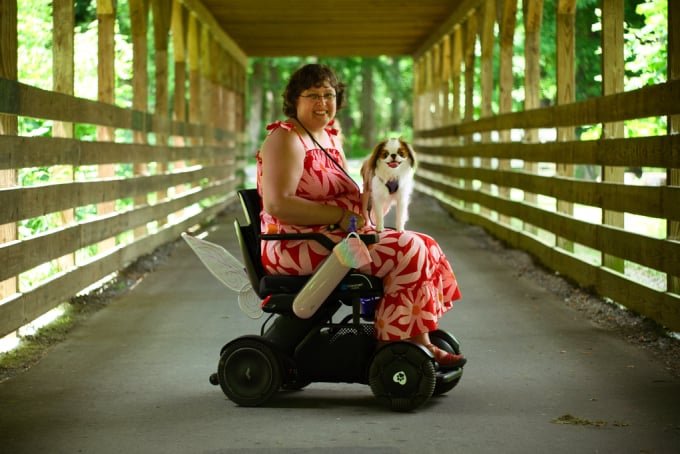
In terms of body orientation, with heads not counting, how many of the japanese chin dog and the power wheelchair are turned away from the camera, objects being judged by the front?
0

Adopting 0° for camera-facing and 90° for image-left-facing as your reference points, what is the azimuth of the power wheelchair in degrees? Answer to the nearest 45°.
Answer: approximately 270°

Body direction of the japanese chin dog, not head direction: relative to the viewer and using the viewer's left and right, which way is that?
facing the viewer and to the right of the viewer
